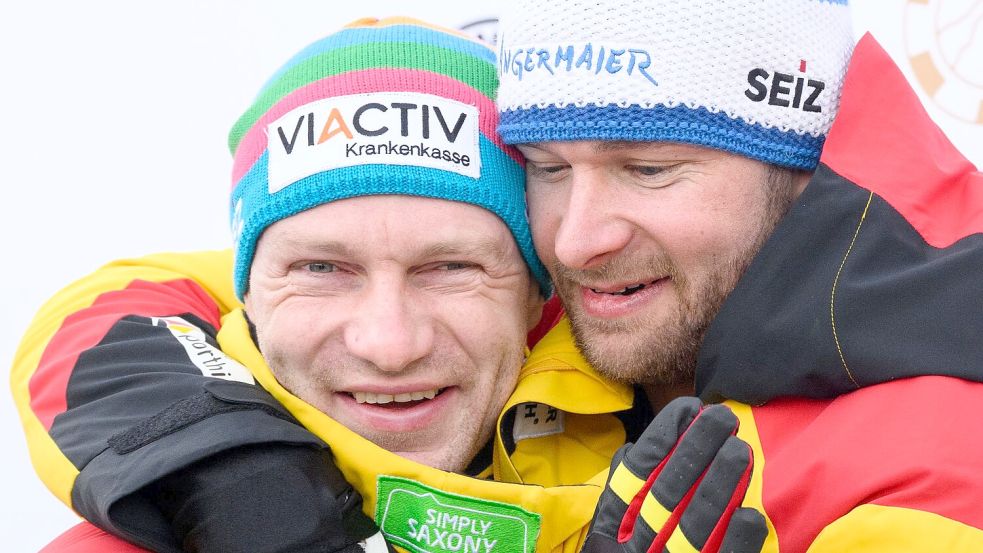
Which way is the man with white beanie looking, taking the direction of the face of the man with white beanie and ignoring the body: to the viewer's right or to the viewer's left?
to the viewer's left
